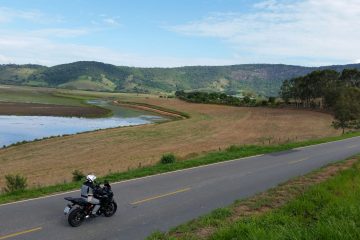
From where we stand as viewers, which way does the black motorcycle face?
facing away from the viewer and to the right of the viewer
